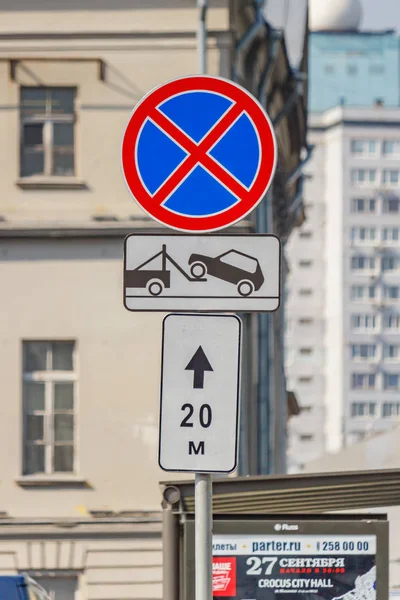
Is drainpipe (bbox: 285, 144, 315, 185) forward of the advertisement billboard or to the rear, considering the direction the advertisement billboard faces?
to the rear

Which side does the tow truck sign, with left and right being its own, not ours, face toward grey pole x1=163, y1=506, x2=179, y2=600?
back

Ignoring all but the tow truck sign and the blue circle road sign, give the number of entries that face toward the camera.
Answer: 2

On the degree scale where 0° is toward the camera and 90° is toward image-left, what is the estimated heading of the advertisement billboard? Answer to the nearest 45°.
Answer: approximately 0°

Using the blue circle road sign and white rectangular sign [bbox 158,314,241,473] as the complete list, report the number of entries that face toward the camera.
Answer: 2

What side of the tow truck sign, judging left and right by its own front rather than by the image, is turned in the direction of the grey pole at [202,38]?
back

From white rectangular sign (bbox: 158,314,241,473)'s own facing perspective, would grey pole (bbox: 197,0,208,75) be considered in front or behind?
behind

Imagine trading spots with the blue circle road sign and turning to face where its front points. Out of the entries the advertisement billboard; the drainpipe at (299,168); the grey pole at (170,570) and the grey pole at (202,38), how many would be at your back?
4
